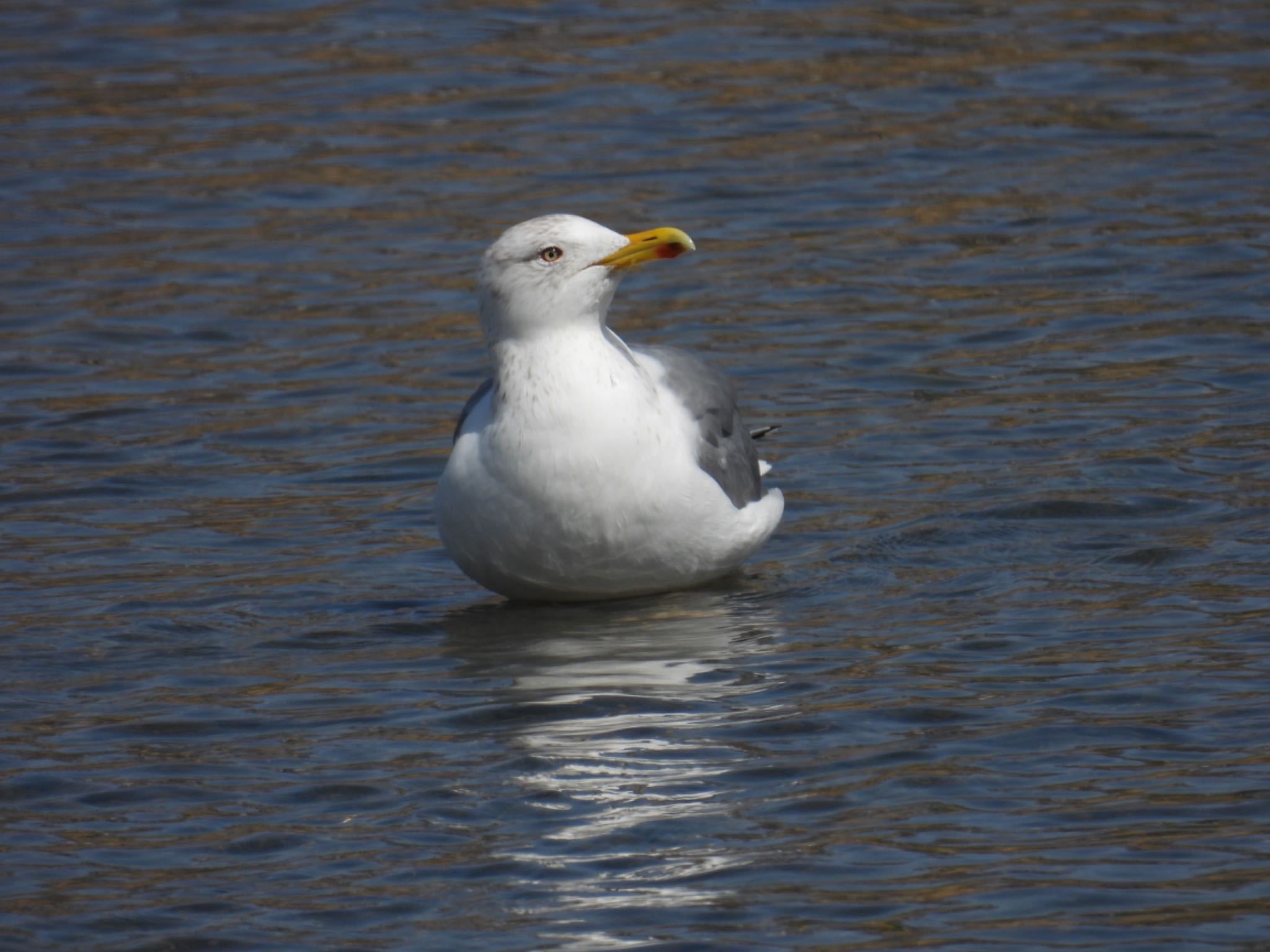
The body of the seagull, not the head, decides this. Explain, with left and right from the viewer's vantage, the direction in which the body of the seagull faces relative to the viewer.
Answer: facing the viewer and to the left of the viewer
